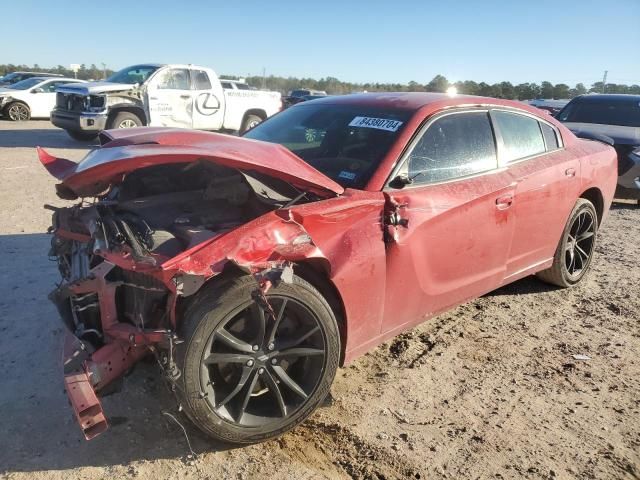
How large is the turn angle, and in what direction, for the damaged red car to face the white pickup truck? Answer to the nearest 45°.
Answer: approximately 90° to its right

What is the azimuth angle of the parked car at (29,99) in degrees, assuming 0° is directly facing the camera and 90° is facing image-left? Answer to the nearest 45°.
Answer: approximately 45°

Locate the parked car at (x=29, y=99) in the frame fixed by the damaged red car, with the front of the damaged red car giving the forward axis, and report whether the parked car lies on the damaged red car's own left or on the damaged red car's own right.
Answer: on the damaged red car's own right

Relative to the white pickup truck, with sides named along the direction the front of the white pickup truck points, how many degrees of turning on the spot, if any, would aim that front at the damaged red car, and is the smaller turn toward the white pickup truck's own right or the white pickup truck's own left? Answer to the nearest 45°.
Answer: approximately 45° to the white pickup truck's own left

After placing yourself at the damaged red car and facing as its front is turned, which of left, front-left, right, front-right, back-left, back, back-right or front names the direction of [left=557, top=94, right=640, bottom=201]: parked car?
back

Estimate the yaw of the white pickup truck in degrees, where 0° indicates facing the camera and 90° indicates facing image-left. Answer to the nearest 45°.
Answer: approximately 45°
